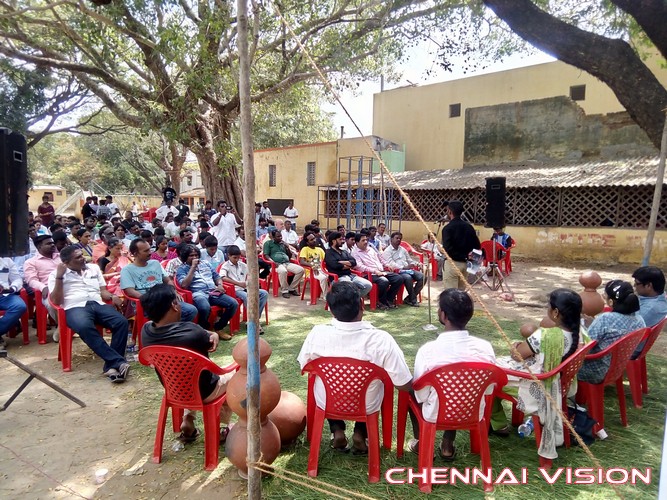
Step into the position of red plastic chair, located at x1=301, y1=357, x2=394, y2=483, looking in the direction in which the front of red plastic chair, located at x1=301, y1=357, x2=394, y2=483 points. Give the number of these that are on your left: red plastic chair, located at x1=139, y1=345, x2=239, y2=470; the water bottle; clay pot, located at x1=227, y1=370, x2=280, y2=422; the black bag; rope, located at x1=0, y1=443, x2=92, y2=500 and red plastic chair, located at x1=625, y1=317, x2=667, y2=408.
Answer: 3

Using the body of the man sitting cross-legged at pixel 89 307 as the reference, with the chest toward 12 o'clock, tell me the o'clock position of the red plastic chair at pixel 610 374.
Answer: The red plastic chair is roughly at 12 o'clock from the man sitting cross-legged.

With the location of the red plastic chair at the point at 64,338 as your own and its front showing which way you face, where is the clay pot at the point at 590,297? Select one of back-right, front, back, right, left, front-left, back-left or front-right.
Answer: front

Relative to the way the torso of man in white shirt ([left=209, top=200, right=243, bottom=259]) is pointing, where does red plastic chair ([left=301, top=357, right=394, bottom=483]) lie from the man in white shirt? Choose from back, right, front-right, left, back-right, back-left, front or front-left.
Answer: front

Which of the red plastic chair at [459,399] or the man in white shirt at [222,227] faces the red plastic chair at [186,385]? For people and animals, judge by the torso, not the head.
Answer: the man in white shirt

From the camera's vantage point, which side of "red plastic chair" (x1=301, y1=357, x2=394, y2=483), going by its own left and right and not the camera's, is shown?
back

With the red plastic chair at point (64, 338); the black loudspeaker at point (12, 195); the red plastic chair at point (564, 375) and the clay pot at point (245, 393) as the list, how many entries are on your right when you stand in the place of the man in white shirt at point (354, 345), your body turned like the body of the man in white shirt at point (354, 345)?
1

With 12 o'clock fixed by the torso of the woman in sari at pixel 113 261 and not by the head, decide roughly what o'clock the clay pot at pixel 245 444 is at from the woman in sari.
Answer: The clay pot is roughly at 1 o'clock from the woman in sari.

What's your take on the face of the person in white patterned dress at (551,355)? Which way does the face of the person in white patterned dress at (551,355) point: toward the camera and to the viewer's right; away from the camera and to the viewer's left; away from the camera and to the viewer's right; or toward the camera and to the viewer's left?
away from the camera and to the viewer's left

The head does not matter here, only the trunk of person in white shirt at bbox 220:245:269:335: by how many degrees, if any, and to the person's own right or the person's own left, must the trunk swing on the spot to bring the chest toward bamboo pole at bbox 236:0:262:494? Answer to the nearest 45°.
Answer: approximately 45° to the person's own right

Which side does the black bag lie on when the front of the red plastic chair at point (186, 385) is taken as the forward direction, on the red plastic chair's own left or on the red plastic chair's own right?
on the red plastic chair's own right

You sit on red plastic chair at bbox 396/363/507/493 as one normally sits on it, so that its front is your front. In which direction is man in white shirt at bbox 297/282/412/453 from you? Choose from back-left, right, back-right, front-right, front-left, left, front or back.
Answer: left

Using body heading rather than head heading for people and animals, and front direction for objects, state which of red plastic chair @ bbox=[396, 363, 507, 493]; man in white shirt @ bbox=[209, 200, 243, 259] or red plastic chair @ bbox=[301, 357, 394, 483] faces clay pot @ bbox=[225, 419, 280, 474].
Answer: the man in white shirt

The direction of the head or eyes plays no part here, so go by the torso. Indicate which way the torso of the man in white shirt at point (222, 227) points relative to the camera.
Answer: toward the camera

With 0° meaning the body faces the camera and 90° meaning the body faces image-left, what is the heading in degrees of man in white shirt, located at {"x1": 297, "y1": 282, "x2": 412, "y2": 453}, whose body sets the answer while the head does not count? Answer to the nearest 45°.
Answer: approximately 180°

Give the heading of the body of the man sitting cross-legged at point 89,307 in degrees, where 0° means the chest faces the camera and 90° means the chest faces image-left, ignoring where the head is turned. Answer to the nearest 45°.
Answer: approximately 315°

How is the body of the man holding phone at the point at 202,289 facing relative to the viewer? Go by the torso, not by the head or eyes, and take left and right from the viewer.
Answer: facing the viewer and to the right of the viewer

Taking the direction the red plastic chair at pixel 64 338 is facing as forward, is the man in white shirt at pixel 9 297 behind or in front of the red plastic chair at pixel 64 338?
behind

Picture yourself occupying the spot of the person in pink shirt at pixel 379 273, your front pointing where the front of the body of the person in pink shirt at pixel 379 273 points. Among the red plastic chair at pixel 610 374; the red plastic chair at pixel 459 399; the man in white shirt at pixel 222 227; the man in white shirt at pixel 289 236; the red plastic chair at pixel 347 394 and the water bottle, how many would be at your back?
2
